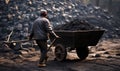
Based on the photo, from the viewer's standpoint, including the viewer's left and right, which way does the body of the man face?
facing away from the viewer and to the right of the viewer
